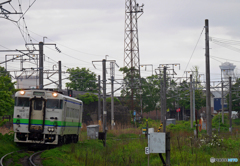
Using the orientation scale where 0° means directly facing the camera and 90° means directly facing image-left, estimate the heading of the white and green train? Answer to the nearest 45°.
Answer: approximately 0°
